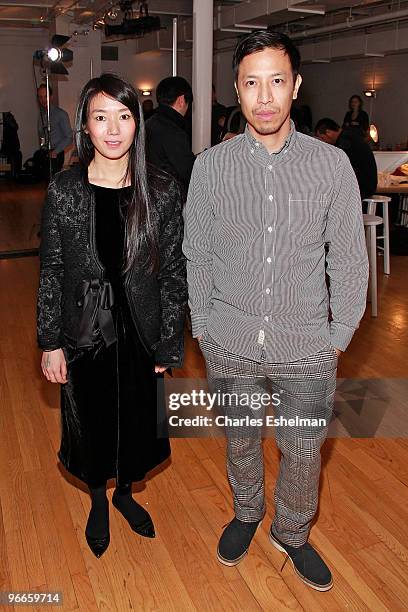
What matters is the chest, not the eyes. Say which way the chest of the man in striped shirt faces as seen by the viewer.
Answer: toward the camera

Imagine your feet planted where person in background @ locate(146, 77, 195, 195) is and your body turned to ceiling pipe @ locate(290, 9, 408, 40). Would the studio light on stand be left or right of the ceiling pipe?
left

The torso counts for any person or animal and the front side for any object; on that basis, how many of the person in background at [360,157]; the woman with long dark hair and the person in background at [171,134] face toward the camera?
1

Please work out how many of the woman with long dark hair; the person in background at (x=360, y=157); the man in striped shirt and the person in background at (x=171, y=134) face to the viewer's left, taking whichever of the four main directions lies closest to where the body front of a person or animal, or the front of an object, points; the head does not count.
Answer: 1

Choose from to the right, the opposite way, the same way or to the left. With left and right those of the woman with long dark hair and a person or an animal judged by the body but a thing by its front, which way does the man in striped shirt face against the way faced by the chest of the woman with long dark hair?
the same way

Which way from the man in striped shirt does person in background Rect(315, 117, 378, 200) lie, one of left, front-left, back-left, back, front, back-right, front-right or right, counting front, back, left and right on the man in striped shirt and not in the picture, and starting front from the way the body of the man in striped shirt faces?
back

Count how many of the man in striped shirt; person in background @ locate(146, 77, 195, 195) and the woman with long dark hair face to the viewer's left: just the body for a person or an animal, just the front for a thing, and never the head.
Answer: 0

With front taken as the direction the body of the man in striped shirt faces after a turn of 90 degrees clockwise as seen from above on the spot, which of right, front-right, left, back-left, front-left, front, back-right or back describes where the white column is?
right

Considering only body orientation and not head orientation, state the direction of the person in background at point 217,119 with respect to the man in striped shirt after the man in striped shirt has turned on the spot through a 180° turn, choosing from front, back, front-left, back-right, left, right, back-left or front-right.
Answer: front

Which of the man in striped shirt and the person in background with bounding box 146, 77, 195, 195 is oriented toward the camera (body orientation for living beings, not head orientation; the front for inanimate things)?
the man in striped shirt

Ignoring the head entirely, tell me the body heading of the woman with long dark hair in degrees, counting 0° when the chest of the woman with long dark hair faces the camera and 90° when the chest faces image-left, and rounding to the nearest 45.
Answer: approximately 0°

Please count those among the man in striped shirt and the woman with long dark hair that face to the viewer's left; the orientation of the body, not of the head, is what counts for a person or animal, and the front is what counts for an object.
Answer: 0

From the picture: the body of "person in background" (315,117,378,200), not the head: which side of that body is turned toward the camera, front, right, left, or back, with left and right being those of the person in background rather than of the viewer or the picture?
left

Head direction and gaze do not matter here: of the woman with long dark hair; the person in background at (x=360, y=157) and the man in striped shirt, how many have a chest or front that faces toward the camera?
2
